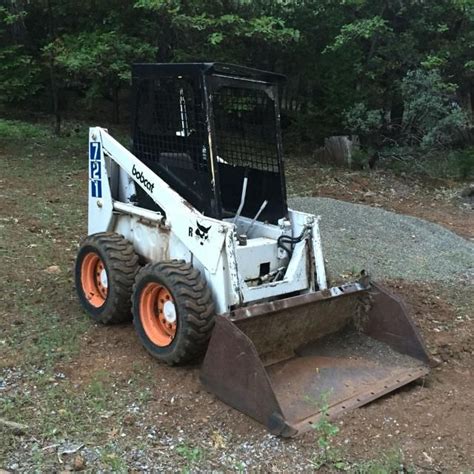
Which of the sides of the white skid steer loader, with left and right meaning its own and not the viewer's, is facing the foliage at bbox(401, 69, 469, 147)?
left

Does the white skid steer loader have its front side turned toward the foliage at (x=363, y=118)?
no

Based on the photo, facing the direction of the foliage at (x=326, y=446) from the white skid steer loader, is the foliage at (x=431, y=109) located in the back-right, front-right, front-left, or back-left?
back-left
